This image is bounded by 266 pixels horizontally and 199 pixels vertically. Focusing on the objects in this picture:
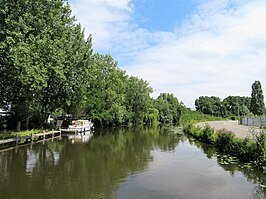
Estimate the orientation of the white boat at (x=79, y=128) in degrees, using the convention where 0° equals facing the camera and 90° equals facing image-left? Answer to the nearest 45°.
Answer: approximately 90°

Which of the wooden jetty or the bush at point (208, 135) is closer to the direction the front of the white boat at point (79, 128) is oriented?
the wooden jetty

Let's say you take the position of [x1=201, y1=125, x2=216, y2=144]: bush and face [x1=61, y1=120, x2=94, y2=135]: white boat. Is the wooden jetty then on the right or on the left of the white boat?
left

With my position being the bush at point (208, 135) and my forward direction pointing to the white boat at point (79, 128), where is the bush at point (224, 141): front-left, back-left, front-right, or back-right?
back-left

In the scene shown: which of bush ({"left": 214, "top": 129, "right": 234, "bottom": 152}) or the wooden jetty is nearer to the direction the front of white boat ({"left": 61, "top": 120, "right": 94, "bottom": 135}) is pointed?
the wooden jetty

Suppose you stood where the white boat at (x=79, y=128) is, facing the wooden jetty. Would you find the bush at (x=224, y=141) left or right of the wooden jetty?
left

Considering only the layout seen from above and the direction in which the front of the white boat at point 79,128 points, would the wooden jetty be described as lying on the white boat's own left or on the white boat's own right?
on the white boat's own left
